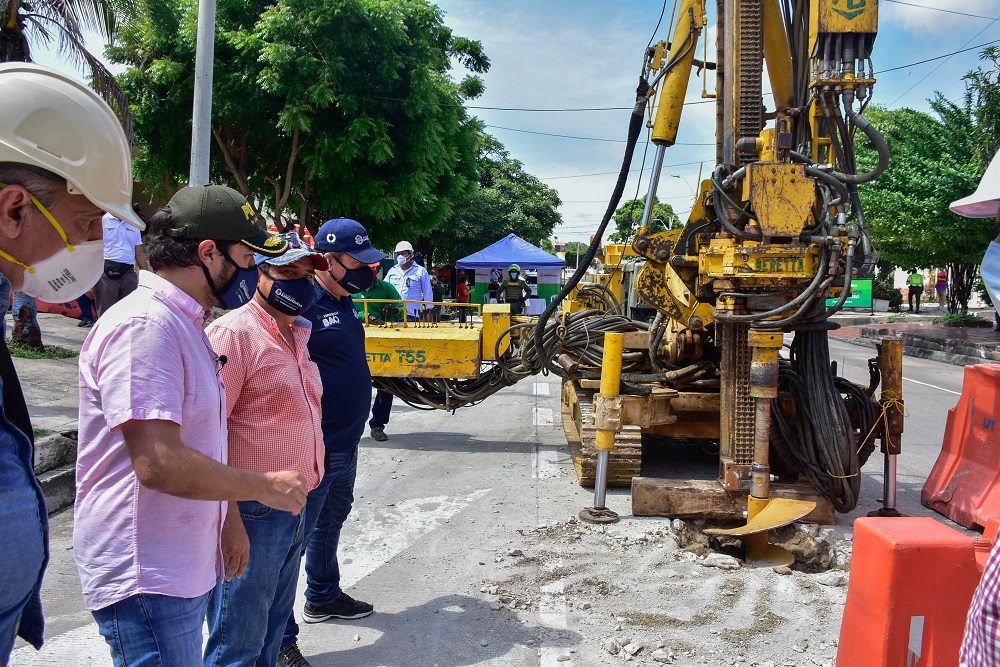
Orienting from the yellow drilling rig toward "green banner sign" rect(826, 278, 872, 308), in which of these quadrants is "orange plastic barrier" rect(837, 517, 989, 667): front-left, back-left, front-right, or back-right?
back-right

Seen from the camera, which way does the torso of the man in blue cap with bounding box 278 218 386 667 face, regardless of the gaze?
to the viewer's right

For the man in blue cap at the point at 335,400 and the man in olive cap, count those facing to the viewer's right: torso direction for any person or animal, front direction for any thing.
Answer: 2

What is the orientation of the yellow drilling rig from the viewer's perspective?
toward the camera

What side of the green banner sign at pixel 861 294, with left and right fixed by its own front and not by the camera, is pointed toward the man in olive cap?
front

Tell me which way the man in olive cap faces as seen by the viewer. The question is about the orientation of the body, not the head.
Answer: to the viewer's right

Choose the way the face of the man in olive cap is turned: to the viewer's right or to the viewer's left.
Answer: to the viewer's right

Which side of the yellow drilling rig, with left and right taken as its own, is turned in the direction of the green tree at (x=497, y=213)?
back

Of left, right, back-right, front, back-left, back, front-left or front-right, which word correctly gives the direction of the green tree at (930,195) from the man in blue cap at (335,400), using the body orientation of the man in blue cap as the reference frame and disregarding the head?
front-left

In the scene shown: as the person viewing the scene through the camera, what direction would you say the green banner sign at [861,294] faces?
facing the viewer

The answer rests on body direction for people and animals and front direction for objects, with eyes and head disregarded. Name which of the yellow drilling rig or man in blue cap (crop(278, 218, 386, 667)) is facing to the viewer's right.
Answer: the man in blue cap

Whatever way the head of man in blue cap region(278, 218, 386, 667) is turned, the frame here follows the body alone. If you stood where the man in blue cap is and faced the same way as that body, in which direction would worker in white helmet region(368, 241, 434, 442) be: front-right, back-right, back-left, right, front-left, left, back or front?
left

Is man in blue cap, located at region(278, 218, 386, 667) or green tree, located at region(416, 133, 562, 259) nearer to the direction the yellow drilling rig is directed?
the man in blue cap

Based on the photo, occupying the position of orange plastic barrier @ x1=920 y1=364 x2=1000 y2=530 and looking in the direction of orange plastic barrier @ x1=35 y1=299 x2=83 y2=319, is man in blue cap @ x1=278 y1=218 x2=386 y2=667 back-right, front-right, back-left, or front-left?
front-left

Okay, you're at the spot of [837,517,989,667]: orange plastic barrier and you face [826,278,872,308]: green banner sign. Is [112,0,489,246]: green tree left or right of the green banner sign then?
left

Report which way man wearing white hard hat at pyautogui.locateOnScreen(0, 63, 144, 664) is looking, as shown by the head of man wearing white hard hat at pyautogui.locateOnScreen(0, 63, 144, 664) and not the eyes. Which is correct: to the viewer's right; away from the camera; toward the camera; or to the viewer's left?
to the viewer's right
